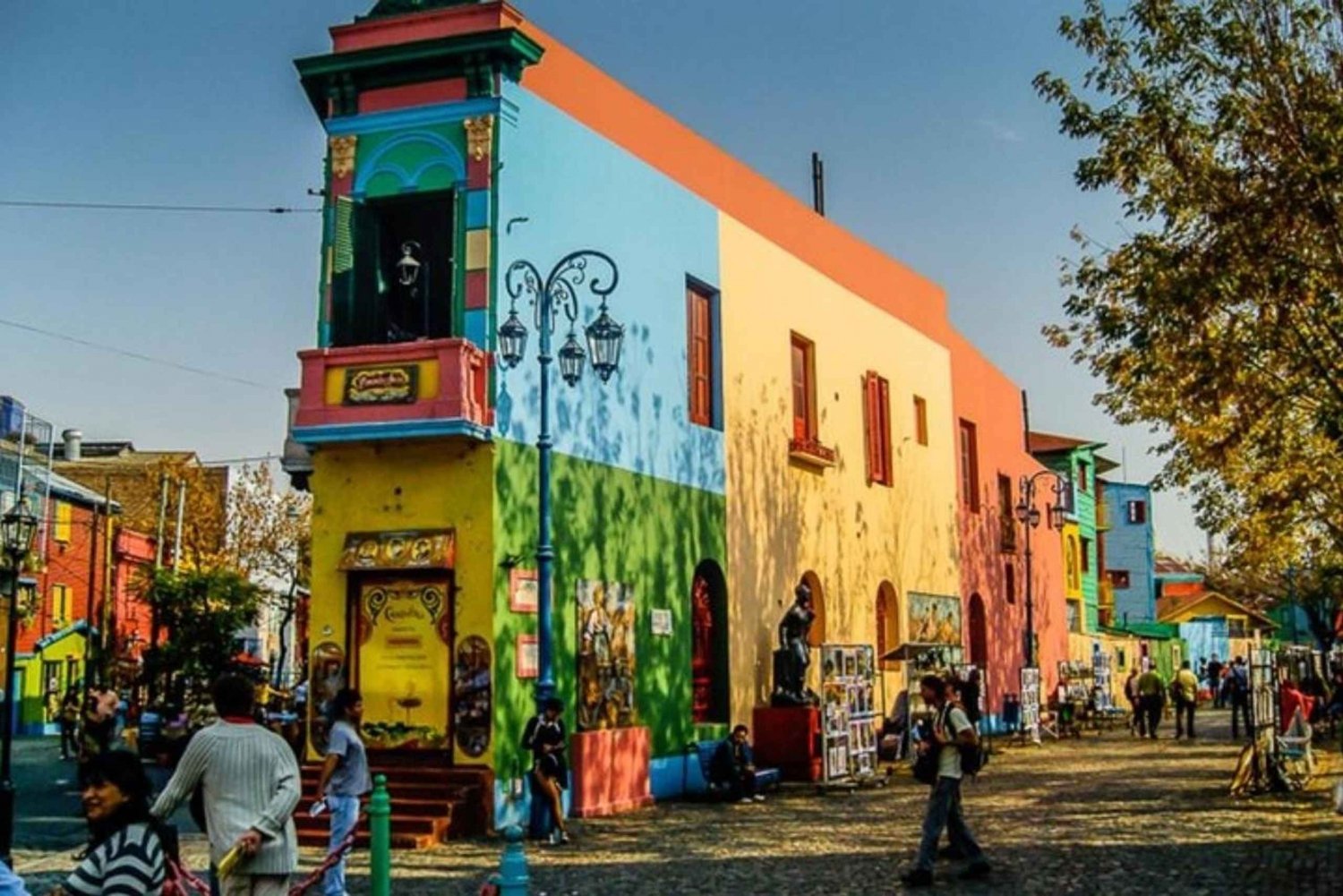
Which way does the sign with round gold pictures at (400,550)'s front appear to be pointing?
toward the camera

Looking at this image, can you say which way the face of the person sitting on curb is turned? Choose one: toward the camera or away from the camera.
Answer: toward the camera

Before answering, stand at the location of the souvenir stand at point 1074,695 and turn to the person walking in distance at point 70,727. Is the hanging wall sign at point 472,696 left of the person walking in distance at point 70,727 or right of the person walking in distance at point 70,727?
left

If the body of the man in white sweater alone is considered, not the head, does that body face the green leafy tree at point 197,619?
yes

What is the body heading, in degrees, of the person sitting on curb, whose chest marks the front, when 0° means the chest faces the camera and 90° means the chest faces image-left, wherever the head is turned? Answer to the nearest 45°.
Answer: approximately 315°

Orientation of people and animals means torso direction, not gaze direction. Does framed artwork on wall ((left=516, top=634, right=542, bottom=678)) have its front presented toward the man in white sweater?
no

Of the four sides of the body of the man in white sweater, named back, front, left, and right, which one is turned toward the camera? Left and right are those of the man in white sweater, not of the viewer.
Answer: back

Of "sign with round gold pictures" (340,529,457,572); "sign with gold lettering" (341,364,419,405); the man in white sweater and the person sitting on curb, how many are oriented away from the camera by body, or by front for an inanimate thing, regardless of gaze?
1
